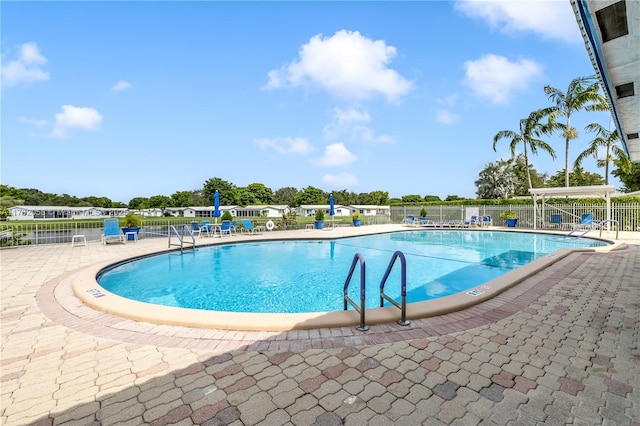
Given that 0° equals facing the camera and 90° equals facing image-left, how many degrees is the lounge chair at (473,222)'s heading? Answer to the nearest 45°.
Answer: approximately 45°

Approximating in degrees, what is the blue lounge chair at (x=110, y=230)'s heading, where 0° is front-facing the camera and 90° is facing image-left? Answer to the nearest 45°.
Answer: approximately 0°

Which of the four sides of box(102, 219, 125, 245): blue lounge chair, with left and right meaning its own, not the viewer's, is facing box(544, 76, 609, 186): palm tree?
left

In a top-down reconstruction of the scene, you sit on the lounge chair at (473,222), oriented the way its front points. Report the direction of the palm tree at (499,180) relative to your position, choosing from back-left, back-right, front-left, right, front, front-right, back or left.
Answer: back-right

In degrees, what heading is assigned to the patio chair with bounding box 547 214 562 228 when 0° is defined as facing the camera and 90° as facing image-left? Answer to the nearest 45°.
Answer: approximately 45°
